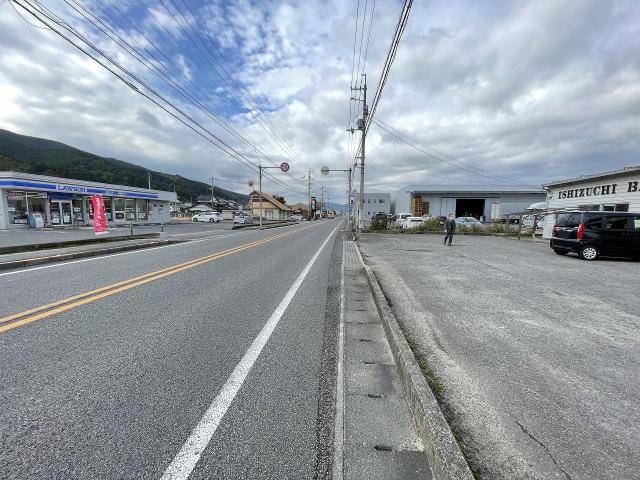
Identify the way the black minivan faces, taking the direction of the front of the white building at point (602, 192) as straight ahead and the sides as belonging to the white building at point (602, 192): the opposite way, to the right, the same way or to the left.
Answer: the opposite way

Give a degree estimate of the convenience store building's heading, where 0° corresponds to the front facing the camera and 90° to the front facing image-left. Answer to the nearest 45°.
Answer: approximately 315°

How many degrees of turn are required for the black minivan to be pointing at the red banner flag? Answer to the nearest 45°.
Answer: approximately 180°

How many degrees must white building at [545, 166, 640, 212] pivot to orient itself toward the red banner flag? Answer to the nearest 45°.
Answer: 0° — it already faces it

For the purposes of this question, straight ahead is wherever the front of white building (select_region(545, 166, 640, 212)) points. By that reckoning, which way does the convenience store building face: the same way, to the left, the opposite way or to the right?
the opposite way

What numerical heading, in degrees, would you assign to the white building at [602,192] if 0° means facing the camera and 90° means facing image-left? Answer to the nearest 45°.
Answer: approximately 45°

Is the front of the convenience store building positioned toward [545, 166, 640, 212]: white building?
yes

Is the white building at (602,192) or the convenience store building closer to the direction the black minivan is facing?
the white building

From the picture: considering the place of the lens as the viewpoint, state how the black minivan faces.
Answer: facing away from the viewer and to the right of the viewer

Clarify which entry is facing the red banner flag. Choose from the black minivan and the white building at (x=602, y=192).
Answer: the white building

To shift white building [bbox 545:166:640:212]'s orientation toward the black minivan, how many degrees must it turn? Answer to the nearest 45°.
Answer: approximately 45° to its left
